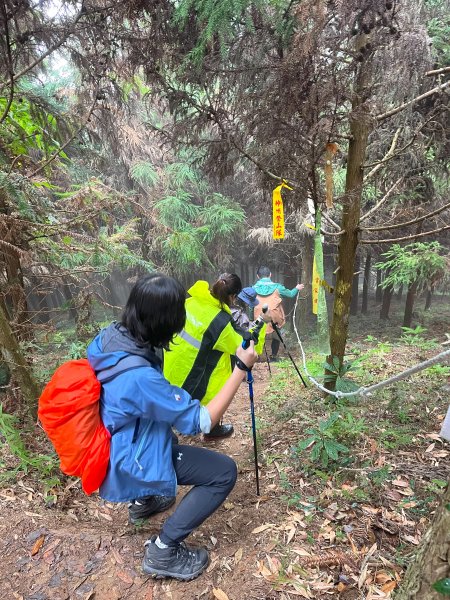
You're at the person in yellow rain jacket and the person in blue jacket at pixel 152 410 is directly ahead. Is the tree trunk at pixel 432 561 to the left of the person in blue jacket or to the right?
left

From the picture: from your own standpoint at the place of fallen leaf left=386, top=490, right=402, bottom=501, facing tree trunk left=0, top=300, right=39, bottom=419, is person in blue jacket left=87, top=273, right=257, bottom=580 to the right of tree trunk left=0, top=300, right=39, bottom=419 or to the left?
left

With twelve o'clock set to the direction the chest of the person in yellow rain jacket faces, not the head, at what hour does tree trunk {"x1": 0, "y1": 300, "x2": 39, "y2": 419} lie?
The tree trunk is roughly at 8 o'clock from the person in yellow rain jacket.

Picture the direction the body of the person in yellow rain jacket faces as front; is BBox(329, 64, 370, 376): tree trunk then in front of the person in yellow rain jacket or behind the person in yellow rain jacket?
in front

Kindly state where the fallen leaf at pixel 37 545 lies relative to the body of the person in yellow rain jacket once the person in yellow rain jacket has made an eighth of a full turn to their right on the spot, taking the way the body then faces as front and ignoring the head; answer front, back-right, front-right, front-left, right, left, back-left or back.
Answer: back-right

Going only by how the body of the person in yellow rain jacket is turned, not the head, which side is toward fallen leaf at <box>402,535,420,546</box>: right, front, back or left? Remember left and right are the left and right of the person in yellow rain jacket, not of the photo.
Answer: right

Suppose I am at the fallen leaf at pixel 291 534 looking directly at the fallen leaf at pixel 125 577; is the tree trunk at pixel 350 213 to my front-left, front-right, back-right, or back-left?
back-right

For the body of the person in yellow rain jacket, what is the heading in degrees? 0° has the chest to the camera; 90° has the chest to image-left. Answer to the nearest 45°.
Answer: approximately 225°

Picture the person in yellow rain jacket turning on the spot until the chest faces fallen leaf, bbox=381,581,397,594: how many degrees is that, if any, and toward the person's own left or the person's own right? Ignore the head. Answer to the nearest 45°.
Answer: approximately 90° to the person's own right
